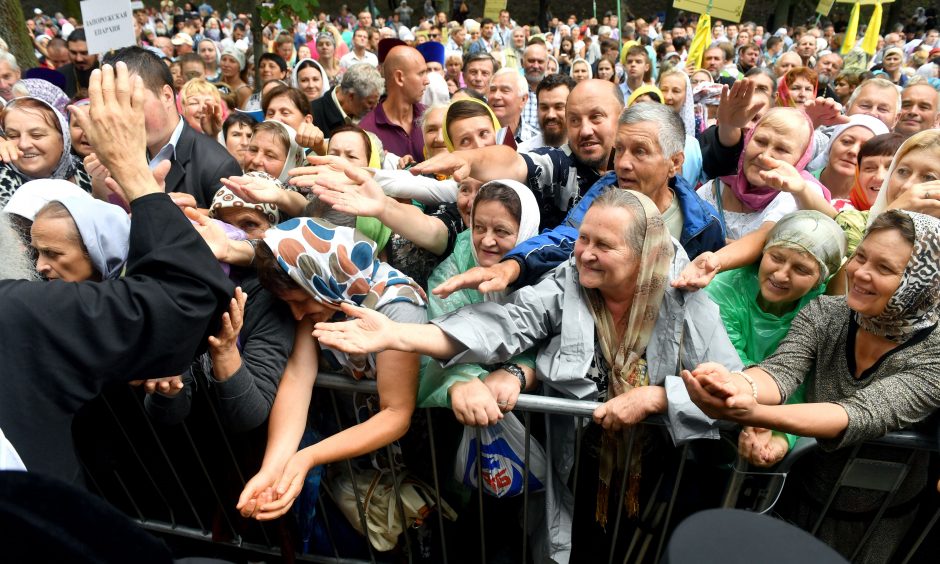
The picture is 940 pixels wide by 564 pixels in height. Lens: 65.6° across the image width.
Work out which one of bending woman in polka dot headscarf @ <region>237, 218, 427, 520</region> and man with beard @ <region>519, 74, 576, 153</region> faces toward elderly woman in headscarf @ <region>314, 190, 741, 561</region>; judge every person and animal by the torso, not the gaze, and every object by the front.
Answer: the man with beard

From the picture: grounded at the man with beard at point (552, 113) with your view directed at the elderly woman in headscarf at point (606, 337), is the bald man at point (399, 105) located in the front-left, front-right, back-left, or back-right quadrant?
back-right

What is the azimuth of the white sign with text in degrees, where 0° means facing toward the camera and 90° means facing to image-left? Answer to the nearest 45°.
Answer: approximately 0°

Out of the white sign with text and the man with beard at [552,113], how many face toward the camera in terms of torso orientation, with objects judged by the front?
2

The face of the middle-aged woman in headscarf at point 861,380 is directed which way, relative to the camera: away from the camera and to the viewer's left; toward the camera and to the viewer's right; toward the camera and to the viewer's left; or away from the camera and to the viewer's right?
toward the camera and to the viewer's left

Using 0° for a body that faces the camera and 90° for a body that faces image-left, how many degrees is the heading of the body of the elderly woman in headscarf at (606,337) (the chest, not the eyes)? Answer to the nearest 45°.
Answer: approximately 45°

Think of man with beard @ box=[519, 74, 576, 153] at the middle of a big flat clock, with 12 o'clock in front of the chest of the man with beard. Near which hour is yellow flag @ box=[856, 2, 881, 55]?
The yellow flag is roughly at 7 o'clock from the man with beard.

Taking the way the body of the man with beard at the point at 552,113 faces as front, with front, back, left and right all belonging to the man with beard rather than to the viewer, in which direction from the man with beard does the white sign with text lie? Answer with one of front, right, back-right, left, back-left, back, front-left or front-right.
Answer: right

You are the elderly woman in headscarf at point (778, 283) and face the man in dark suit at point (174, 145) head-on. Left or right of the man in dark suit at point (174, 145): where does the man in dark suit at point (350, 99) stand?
right

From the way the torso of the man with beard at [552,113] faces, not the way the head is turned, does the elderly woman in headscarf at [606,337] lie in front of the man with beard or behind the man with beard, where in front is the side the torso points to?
in front

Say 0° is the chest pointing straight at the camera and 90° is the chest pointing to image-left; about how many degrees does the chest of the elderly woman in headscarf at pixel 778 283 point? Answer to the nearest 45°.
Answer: approximately 45°

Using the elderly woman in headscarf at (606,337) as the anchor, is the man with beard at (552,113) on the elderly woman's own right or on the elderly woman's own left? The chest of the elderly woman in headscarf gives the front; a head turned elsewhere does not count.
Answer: on the elderly woman's own right

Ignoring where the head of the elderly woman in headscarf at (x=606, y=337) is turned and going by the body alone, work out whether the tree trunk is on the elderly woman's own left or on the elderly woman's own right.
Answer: on the elderly woman's own right
